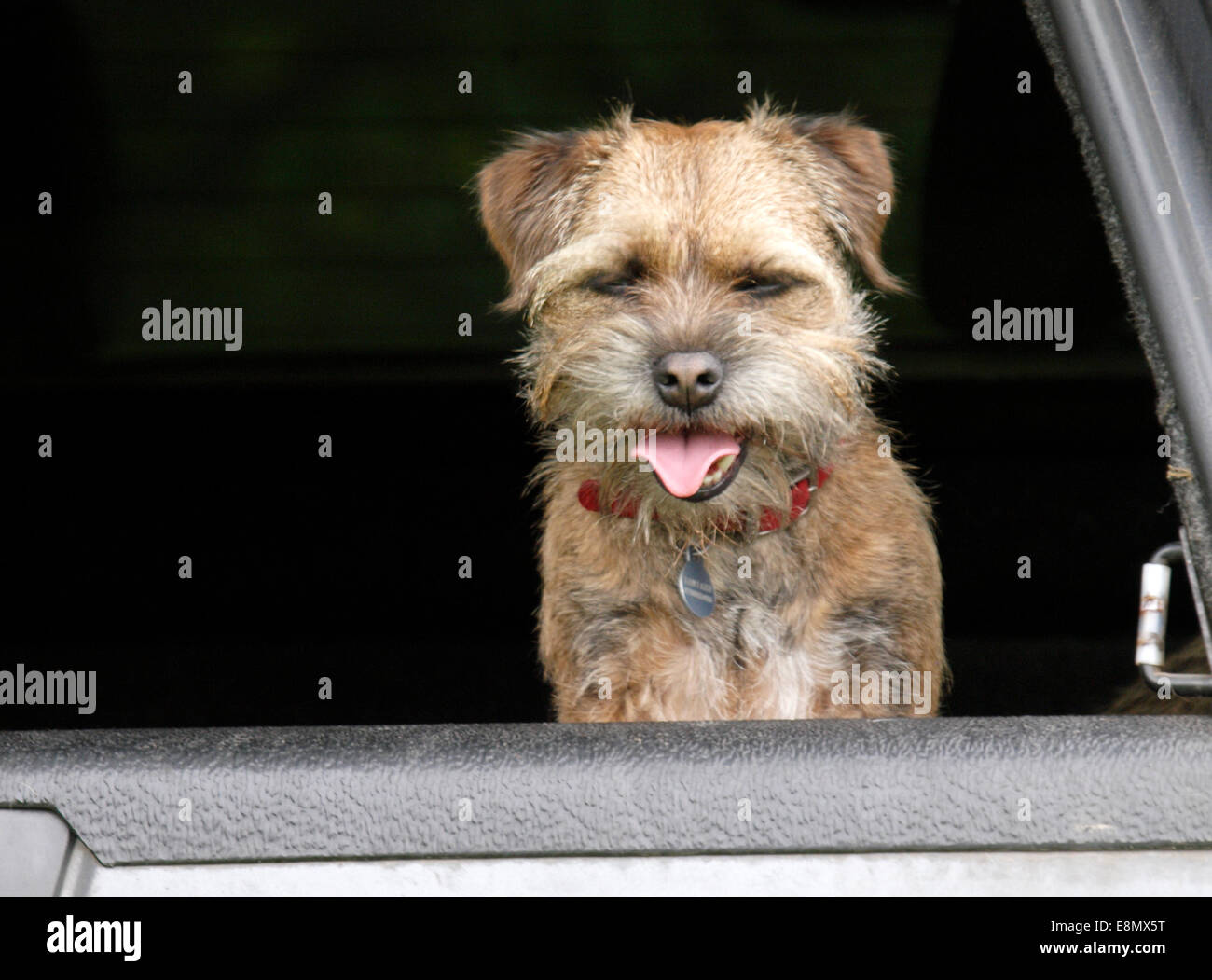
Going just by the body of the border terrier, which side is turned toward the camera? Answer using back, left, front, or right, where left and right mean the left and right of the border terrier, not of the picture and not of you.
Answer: front
